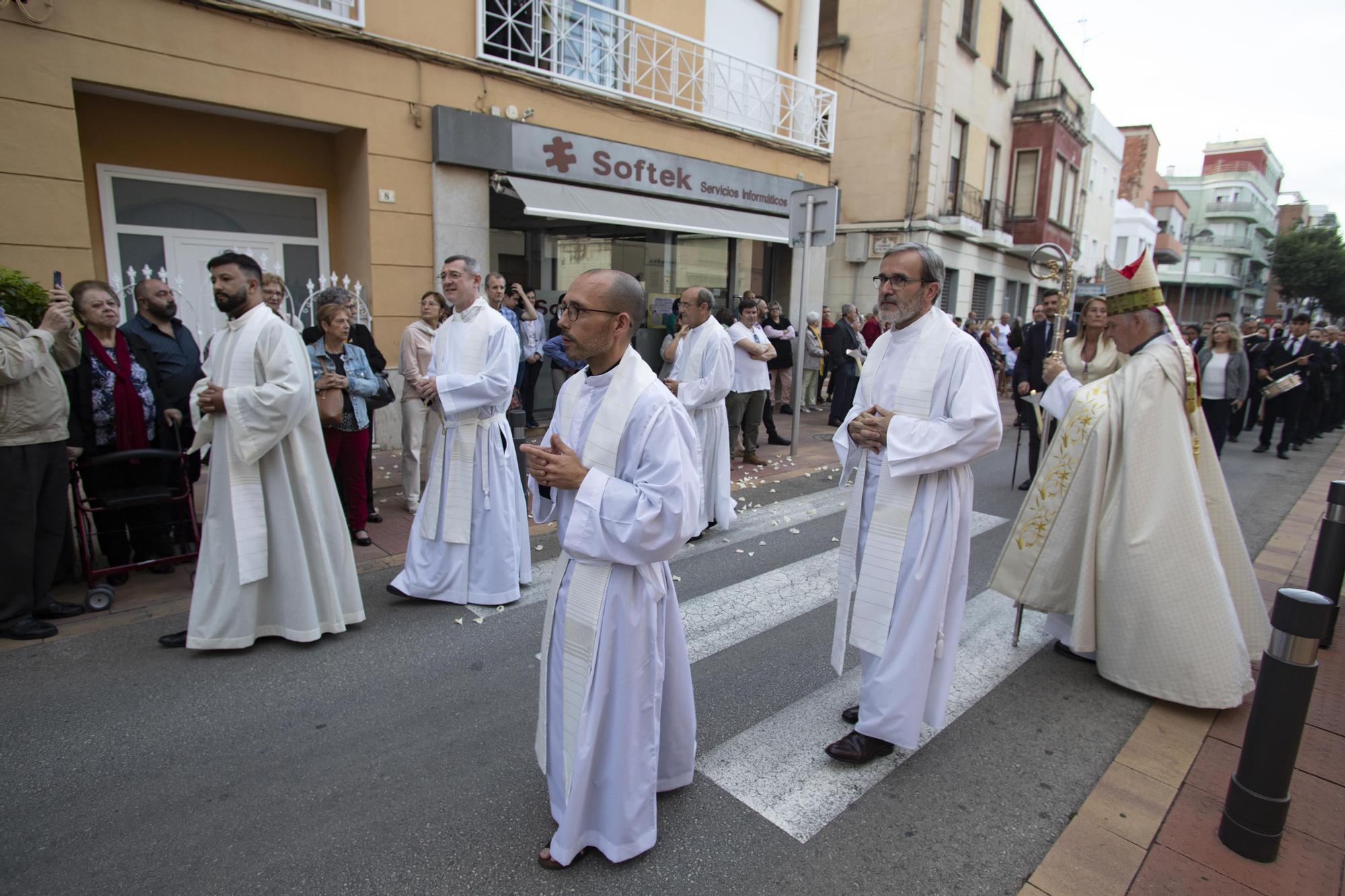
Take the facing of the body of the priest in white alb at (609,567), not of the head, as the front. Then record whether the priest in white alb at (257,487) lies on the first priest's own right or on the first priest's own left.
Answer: on the first priest's own right

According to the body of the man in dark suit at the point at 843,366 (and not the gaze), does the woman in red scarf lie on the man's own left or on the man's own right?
on the man's own right

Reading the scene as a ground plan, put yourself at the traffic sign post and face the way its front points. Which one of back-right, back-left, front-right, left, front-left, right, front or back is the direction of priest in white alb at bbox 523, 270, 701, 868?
back

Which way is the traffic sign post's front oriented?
away from the camera

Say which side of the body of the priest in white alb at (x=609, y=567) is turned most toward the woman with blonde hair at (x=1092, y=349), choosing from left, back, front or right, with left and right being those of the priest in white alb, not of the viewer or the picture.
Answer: back
